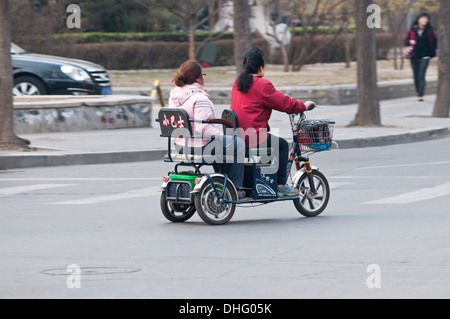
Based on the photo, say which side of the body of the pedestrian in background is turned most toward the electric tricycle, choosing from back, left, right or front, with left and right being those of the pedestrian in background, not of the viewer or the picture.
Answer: front

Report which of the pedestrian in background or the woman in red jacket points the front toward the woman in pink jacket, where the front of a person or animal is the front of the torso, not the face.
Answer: the pedestrian in background

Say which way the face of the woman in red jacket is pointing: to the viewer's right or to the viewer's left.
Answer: to the viewer's right

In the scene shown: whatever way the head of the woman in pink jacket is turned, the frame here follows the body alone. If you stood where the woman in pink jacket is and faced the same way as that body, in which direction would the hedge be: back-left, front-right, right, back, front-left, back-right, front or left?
front-left

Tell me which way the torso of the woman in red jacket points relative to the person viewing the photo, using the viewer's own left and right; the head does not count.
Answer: facing away from the viewer and to the right of the viewer

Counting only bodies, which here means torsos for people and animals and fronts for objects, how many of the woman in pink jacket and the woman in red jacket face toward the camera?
0

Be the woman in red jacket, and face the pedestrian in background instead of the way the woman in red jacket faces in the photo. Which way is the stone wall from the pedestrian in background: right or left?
left

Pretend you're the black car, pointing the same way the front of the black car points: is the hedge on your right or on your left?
on your left

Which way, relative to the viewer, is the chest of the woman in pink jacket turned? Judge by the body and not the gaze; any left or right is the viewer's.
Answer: facing away from the viewer and to the right of the viewer

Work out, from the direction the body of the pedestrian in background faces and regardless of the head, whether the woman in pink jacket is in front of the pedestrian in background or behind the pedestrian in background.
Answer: in front

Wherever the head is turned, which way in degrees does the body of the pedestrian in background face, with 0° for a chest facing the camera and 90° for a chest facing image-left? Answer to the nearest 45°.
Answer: approximately 0°

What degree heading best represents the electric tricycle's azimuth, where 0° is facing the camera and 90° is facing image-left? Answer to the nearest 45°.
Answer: approximately 225°
